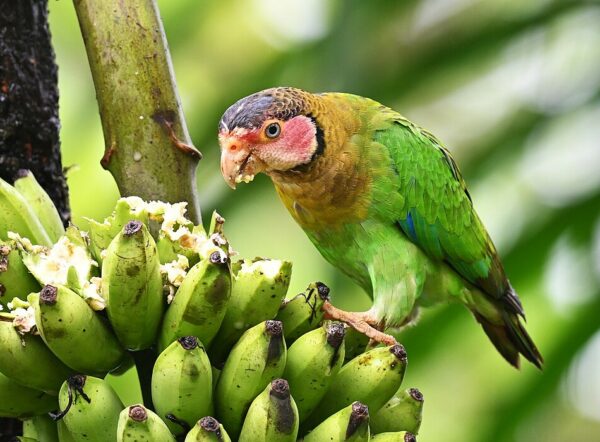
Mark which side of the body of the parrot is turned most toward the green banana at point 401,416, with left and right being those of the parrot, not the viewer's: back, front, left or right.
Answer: left

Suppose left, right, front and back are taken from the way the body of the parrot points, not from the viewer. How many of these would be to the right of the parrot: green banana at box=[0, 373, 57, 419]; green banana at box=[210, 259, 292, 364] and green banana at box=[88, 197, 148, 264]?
0

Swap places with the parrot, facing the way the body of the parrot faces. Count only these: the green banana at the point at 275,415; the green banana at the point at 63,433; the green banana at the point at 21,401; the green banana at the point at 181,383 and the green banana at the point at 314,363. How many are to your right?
0

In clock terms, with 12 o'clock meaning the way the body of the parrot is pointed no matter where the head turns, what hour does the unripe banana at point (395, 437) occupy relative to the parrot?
The unripe banana is roughly at 9 o'clock from the parrot.

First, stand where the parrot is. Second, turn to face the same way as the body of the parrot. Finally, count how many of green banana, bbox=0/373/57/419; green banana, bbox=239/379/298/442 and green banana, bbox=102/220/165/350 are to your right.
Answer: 0

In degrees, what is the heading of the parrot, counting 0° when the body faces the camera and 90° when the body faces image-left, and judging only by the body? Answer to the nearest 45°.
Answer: approximately 90°

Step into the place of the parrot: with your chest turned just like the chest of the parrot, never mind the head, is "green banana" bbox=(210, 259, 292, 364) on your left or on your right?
on your left

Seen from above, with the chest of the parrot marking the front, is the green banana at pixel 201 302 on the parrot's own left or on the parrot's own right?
on the parrot's own left
